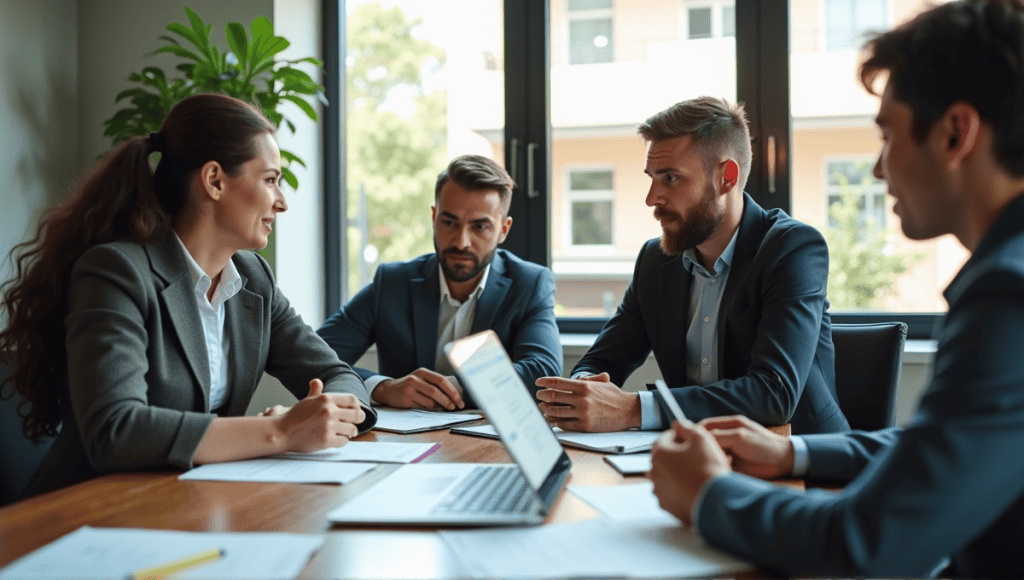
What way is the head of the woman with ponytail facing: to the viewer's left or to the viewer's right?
to the viewer's right

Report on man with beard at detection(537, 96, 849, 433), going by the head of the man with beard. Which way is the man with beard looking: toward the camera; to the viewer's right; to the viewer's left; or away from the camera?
to the viewer's left

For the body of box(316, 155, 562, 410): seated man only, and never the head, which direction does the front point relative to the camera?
toward the camera

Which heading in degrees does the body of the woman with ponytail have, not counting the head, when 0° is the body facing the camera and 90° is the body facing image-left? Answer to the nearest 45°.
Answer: approximately 315°

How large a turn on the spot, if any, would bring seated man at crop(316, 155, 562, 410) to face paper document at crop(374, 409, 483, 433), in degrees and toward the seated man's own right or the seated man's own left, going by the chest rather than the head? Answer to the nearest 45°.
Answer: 0° — they already face it

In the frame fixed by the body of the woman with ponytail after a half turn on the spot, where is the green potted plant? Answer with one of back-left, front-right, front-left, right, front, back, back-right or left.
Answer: front-right

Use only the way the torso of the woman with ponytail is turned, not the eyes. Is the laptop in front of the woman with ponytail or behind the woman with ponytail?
in front

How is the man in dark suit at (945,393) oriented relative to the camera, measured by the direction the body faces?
to the viewer's left

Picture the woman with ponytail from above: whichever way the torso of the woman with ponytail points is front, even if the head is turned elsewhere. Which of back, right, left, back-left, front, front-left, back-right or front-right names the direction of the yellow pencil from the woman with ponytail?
front-right

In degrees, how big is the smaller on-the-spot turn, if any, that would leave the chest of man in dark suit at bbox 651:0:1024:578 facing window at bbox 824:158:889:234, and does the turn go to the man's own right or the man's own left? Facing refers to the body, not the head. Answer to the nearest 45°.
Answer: approximately 90° to the man's own right

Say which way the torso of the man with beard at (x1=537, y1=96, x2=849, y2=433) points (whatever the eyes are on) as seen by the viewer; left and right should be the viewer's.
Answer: facing the viewer and to the left of the viewer
